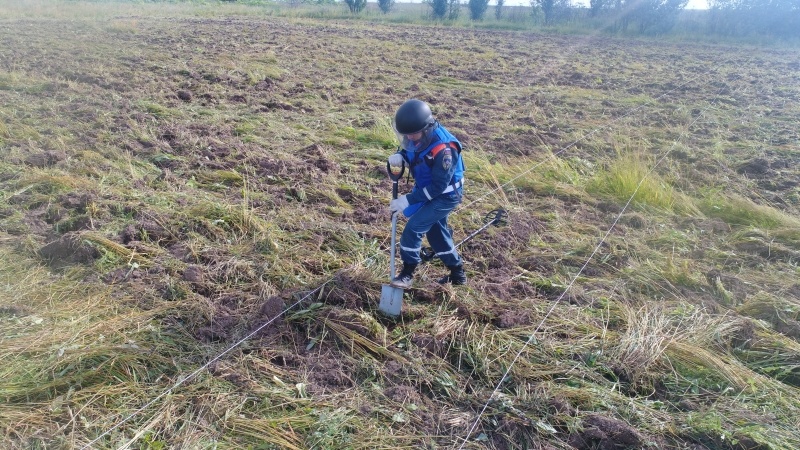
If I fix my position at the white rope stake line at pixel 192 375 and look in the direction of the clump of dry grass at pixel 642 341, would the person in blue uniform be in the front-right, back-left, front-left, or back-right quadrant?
front-left

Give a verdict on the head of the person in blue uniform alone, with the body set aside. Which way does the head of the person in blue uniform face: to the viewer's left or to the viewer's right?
to the viewer's left

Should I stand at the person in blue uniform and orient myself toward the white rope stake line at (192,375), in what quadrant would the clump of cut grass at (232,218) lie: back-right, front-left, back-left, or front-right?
front-right

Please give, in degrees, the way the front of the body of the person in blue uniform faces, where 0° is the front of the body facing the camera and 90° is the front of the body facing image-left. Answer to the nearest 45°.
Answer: approximately 45°

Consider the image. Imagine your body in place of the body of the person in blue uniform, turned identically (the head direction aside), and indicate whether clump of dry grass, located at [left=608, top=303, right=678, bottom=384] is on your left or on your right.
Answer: on your left

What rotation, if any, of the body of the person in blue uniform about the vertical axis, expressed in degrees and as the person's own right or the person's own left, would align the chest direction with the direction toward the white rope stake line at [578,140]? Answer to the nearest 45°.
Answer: approximately 180°

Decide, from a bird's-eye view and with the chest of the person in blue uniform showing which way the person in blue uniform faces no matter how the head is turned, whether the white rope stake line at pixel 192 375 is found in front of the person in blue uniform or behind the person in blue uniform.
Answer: in front

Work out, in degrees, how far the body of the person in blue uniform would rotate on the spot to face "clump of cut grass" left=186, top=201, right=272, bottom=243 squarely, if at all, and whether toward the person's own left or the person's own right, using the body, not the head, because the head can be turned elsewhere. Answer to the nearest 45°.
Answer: approximately 90° to the person's own right
